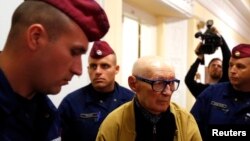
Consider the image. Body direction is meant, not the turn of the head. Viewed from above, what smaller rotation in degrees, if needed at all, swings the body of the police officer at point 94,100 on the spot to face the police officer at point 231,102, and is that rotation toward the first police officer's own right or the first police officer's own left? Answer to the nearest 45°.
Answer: approximately 90° to the first police officer's own left

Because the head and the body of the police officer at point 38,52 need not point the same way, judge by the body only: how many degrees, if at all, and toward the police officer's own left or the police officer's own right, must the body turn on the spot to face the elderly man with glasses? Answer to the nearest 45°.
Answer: approximately 45° to the police officer's own left

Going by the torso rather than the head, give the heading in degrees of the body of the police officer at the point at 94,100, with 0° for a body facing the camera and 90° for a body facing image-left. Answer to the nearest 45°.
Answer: approximately 0°

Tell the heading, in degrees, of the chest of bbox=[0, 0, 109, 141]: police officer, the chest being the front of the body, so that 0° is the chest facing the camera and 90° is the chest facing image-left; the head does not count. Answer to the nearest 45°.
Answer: approximately 270°

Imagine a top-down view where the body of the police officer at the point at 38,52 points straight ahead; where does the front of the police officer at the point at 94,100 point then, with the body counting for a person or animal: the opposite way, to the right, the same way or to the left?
to the right

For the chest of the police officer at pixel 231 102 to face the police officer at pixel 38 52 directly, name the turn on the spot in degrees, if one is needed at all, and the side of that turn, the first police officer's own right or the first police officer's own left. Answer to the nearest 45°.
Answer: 0° — they already face them
